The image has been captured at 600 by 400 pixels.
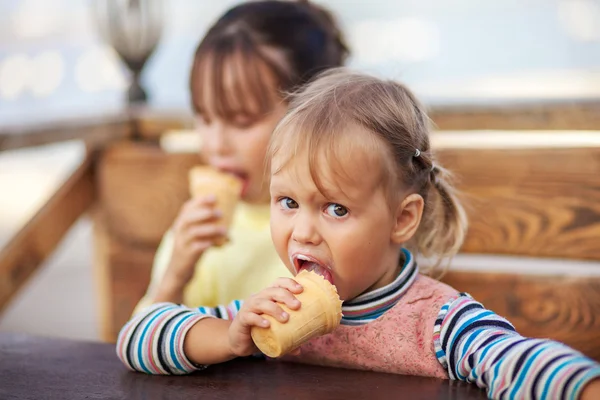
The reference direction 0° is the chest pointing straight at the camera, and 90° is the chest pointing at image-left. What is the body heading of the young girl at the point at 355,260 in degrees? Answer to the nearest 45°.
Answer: approximately 45°

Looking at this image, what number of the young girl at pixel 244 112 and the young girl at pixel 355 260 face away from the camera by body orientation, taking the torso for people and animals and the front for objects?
0

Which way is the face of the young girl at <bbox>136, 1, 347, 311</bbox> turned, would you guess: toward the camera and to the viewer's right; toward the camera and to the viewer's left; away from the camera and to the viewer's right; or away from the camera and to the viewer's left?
toward the camera and to the viewer's left

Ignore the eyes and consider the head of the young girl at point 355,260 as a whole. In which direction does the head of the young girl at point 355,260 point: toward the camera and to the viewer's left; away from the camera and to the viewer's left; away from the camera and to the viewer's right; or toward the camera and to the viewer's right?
toward the camera and to the viewer's left

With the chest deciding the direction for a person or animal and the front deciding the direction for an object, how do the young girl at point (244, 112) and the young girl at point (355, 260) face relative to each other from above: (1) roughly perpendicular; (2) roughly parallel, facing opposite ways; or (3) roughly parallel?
roughly parallel

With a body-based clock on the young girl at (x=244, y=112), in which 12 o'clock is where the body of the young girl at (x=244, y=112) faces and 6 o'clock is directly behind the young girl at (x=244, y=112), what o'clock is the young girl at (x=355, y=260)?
the young girl at (x=355, y=260) is roughly at 10 o'clock from the young girl at (x=244, y=112).

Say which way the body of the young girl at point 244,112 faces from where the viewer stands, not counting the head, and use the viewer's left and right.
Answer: facing the viewer and to the left of the viewer
